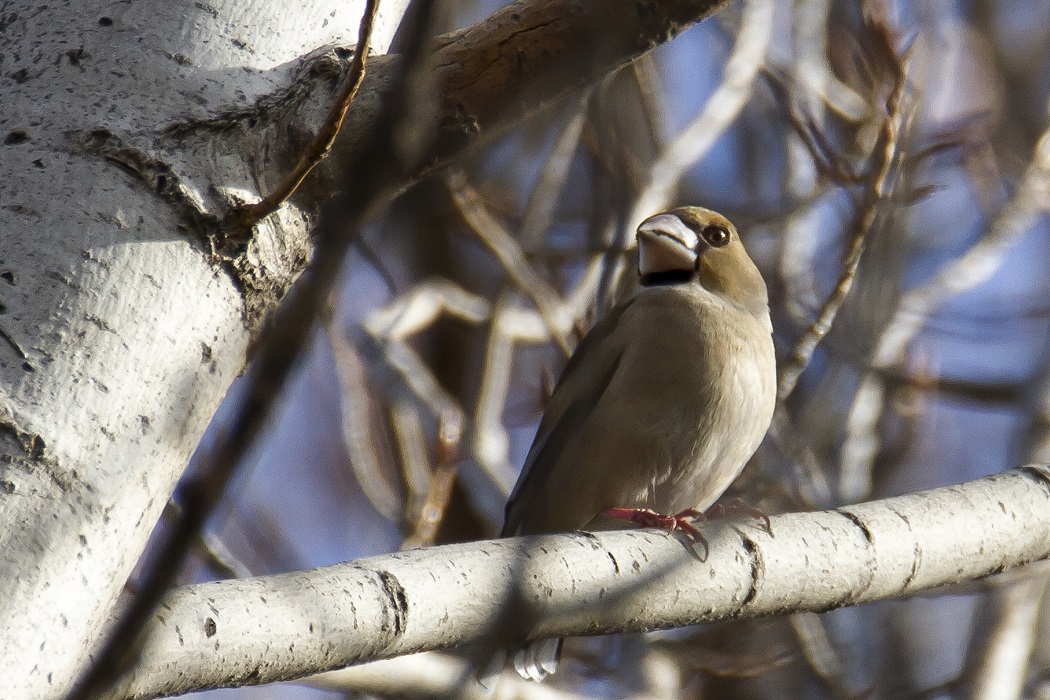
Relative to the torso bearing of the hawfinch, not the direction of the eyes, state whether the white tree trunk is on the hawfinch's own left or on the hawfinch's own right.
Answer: on the hawfinch's own right

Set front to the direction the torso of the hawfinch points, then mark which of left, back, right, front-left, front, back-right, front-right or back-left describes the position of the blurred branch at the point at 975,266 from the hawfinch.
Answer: left

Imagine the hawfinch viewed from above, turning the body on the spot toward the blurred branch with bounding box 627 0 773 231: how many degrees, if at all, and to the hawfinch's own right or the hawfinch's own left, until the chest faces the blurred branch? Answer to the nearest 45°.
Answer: approximately 135° to the hawfinch's own left

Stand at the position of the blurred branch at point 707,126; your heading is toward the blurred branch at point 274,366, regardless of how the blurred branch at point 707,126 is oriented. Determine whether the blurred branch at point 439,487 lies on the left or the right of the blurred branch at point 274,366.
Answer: right

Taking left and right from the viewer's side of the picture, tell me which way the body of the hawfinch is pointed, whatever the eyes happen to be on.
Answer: facing the viewer and to the right of the viewer

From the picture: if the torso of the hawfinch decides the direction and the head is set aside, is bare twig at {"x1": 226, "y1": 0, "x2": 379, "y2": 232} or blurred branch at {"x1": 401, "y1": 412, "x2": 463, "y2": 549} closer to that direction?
the bare twig

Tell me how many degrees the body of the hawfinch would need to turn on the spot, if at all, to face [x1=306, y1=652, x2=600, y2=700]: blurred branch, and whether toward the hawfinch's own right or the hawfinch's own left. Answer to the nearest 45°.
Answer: approximately 90° to the hawfinch's own right

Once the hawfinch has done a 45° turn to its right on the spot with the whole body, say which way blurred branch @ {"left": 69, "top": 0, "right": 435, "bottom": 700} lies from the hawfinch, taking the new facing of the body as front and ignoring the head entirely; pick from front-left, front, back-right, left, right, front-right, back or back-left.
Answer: front

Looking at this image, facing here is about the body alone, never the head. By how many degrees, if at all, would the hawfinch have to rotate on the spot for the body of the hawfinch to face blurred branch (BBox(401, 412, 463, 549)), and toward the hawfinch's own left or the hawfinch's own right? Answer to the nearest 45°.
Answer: approximately 180°
